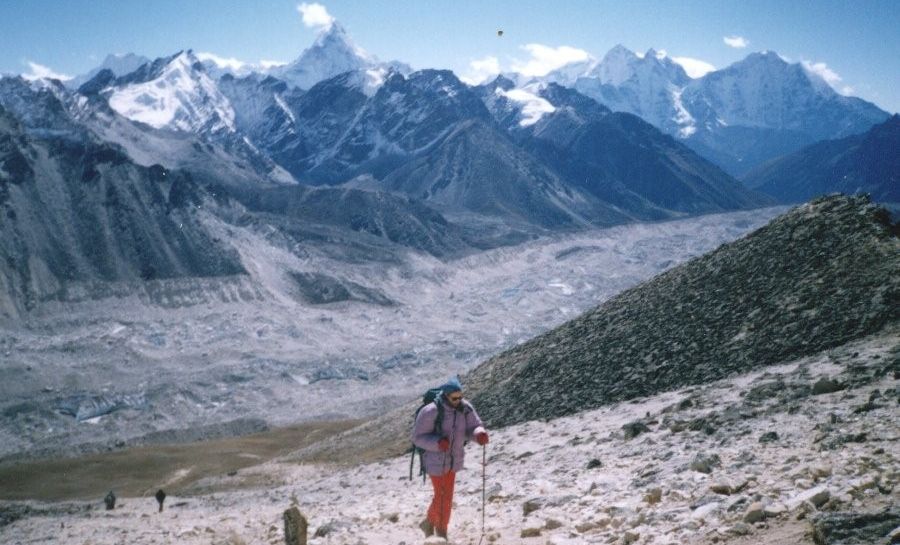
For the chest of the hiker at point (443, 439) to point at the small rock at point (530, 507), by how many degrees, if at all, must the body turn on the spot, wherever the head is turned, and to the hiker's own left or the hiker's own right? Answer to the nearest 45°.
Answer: approximately 90° to the hiker's own left

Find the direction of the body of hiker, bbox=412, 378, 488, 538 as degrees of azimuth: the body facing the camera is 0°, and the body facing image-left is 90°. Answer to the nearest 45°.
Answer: approximately 315°

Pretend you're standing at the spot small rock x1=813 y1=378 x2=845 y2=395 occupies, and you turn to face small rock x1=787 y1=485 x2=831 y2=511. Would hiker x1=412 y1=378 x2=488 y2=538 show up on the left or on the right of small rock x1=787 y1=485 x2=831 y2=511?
right
